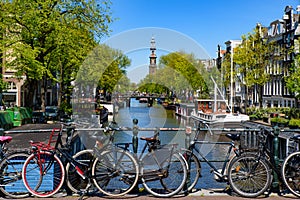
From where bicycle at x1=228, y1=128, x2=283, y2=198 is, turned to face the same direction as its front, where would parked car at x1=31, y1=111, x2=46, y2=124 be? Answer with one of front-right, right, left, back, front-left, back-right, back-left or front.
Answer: front-right

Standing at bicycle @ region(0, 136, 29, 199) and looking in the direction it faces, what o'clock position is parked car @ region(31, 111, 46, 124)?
The parked car is roughly at 3 o'clock from the bicycle.

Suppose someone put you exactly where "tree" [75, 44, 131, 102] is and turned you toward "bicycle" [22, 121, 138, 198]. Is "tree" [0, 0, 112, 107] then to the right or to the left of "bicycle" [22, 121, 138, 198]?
right

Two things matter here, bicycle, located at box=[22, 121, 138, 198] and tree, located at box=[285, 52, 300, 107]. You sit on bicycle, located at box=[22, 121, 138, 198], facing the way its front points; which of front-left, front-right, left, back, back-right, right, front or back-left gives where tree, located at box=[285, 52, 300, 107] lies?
back-right

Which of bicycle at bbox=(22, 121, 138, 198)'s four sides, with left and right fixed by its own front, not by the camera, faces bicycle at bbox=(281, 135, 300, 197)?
back

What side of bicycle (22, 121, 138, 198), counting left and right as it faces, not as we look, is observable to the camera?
left

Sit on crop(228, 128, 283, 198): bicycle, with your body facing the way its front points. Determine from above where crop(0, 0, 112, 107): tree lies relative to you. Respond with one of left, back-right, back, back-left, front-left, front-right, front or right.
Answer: front-right

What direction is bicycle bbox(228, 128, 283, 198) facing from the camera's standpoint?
to the viewer's left

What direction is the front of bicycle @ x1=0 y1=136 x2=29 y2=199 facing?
to the viewer's left

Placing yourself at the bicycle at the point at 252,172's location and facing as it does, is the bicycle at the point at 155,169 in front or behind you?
in front

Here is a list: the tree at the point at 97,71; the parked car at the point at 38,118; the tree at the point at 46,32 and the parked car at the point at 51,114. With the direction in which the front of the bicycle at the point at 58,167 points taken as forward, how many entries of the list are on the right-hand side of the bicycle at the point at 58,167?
4

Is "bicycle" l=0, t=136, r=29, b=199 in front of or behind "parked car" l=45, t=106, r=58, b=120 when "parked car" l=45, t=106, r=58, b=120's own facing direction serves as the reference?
in front
